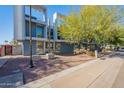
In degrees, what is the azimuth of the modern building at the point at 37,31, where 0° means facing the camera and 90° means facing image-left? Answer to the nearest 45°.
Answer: approximately 315°
